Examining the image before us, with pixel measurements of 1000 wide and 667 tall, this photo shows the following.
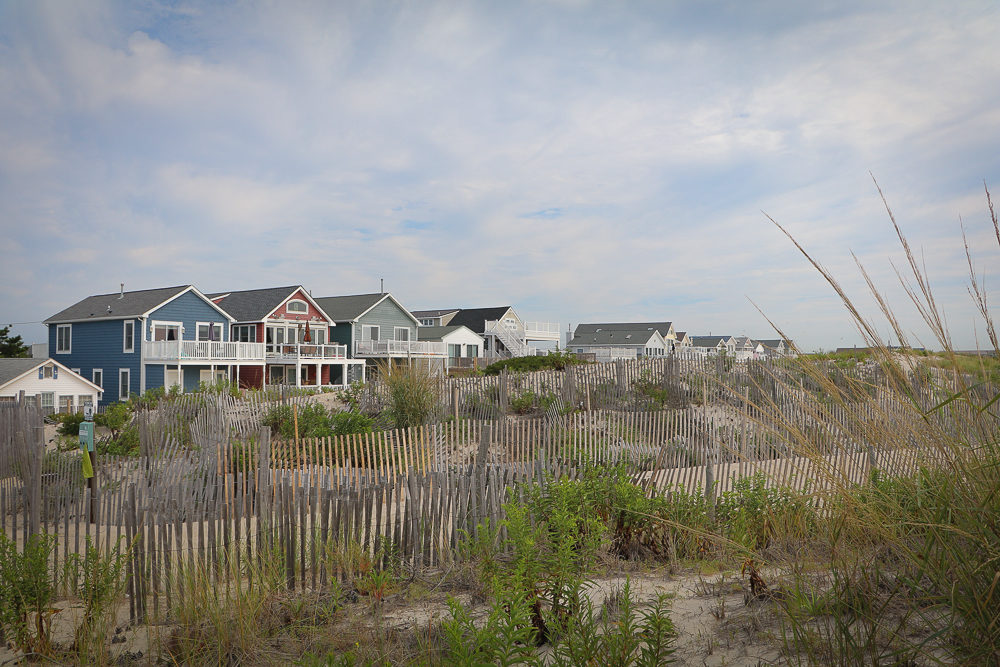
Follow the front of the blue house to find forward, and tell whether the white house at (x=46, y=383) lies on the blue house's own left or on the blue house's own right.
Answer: on the blue house's own right

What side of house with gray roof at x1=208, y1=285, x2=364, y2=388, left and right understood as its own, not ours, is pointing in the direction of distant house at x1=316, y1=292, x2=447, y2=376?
left

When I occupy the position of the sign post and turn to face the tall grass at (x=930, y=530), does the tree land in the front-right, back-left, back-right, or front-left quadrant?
back-left

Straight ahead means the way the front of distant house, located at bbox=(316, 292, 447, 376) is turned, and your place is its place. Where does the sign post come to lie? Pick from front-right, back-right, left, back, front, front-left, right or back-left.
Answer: front-right

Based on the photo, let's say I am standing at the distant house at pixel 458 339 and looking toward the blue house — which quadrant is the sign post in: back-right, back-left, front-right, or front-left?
front-left

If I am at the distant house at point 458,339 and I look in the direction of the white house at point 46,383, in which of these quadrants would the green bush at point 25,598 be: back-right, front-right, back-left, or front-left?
front-left

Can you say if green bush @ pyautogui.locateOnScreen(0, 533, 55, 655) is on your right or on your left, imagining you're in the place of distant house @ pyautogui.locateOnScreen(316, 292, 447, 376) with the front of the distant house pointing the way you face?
on your right

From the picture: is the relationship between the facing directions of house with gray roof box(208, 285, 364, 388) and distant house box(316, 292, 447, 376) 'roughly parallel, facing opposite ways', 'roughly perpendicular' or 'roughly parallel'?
roughly parallel

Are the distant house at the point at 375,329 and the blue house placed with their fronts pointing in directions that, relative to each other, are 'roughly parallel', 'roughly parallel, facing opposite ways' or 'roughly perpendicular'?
roughly parallel

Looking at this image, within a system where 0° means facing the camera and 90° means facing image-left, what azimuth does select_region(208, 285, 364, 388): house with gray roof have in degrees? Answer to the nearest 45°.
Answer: approximately 315°

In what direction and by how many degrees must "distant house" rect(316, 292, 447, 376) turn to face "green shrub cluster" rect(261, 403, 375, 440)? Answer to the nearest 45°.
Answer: approximately 45° to its right

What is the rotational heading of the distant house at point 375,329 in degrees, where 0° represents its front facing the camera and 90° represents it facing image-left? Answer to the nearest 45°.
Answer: approximately 315°

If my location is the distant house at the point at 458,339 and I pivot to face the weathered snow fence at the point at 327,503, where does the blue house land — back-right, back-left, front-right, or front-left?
front-right

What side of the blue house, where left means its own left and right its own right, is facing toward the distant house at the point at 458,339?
left

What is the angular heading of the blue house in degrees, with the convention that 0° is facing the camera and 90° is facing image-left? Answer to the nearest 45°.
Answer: approximately 315°

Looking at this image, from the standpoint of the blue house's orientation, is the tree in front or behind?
behind
